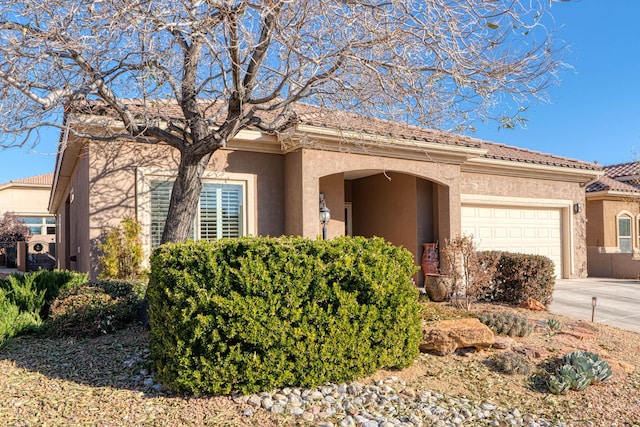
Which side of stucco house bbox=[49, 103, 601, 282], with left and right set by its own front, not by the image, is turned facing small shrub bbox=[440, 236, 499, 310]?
front

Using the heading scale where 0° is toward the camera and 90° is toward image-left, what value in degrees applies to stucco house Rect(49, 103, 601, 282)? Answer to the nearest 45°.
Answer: approximately 315°

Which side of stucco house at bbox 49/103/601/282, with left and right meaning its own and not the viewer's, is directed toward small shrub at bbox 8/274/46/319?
right

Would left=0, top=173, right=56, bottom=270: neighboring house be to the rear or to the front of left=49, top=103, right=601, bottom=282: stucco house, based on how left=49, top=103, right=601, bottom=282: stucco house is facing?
to the rear

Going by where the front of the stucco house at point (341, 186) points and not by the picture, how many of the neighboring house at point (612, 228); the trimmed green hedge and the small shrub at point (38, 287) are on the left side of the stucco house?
1

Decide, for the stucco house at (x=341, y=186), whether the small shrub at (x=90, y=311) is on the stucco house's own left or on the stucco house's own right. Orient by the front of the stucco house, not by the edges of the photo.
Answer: on the stucco house's own right

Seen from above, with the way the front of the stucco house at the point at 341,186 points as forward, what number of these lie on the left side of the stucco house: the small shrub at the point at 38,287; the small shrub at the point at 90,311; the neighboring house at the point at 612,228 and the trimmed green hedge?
1

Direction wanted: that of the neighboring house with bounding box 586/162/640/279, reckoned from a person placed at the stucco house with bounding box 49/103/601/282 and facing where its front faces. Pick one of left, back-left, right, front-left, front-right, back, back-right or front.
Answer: left
